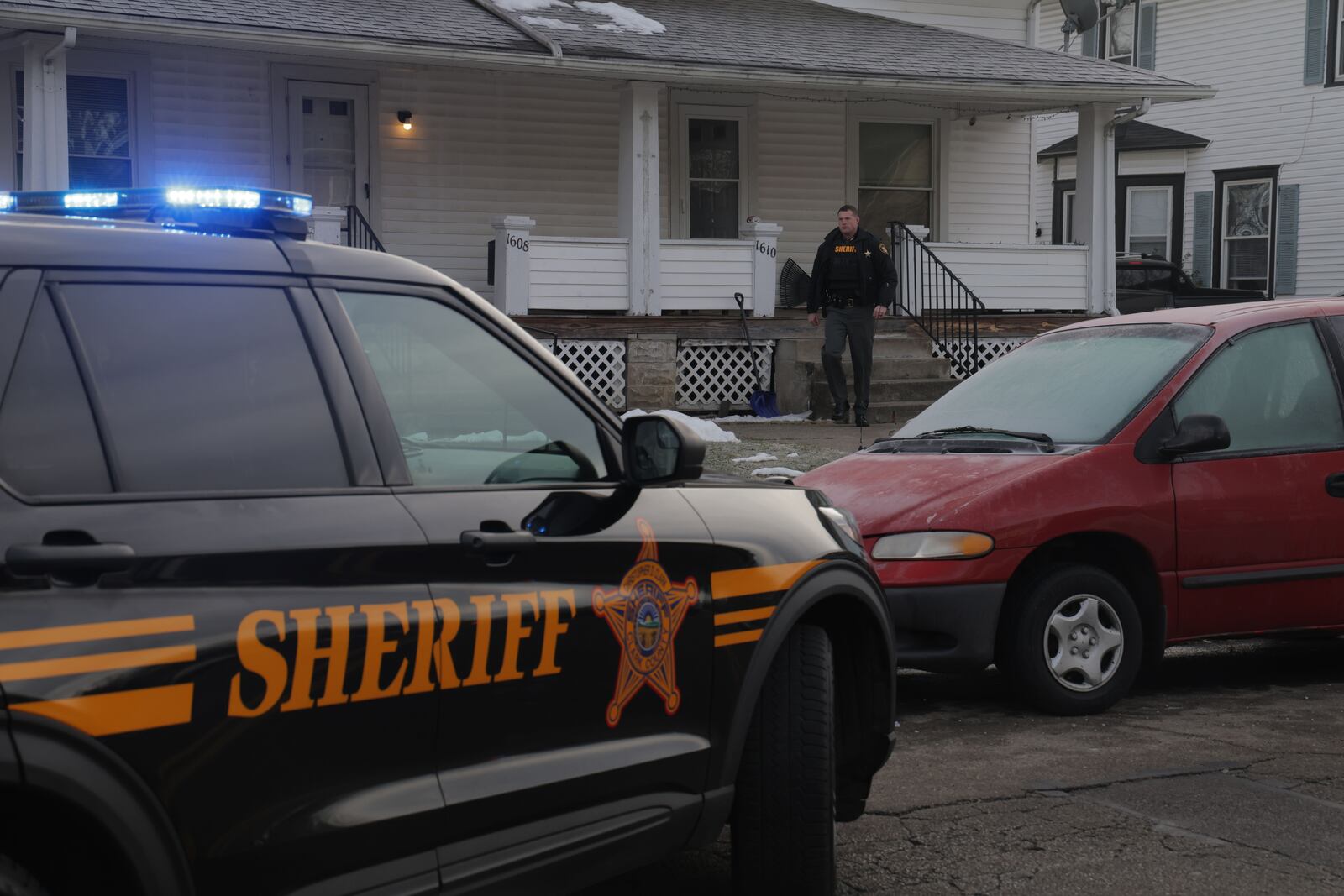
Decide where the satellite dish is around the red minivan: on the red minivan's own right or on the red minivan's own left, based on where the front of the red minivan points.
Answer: on the red minivan's own right

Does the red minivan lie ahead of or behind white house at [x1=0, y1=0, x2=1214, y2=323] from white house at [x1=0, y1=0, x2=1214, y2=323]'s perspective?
ahead

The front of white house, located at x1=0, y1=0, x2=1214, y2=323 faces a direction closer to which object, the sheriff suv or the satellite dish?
the sheriff suv

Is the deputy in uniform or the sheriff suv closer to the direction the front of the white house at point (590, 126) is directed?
the sheriff suv

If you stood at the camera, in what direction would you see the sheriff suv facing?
facing away from the viewer and to the right of the viewer

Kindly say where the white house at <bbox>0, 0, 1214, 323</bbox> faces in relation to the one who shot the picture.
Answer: facing the viewer

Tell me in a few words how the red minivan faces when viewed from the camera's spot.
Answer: facing the viewer and to the left of the viewer

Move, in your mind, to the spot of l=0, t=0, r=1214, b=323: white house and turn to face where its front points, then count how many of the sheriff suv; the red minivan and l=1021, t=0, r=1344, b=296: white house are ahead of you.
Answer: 2

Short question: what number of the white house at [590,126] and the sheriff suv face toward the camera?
1

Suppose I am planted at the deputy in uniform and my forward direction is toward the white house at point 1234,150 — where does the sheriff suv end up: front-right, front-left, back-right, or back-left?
back-right

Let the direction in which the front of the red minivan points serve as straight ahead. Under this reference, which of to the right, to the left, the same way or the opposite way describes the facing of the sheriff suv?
the opposite way

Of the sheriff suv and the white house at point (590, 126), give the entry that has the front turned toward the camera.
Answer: the white house
